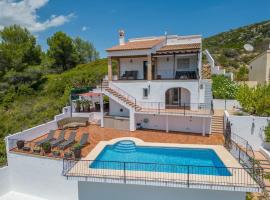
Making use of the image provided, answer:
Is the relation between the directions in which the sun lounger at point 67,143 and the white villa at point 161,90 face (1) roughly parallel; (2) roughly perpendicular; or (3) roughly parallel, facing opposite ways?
roughly parallel

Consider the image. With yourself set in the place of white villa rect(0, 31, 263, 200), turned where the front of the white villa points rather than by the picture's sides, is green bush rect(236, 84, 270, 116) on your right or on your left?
on your left

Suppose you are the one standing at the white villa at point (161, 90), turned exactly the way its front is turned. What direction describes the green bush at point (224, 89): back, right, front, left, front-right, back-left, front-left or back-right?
back-left

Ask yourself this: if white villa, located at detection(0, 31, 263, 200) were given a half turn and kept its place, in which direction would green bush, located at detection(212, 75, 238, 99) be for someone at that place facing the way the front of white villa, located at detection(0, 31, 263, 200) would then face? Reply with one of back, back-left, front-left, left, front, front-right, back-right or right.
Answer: front-right

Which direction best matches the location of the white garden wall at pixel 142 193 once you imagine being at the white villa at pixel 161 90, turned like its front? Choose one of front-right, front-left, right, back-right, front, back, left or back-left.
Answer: front

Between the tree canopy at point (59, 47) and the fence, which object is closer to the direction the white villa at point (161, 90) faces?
the fence

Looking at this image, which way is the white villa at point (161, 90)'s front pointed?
toward the camera

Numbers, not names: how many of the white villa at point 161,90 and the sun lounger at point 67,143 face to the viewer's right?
0

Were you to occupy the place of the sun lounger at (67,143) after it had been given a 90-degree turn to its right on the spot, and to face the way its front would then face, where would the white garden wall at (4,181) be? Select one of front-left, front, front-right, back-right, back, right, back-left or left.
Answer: front-left

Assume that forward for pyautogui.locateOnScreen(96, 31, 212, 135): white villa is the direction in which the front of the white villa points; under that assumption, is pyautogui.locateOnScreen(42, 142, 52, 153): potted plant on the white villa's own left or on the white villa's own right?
on the white villa's own right

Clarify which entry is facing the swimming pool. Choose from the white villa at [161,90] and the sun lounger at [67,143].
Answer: the white villa

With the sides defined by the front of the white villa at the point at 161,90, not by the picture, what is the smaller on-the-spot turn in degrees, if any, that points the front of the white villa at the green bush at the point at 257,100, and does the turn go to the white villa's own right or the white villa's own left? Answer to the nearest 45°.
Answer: approximately 90° to the white villa's own left
